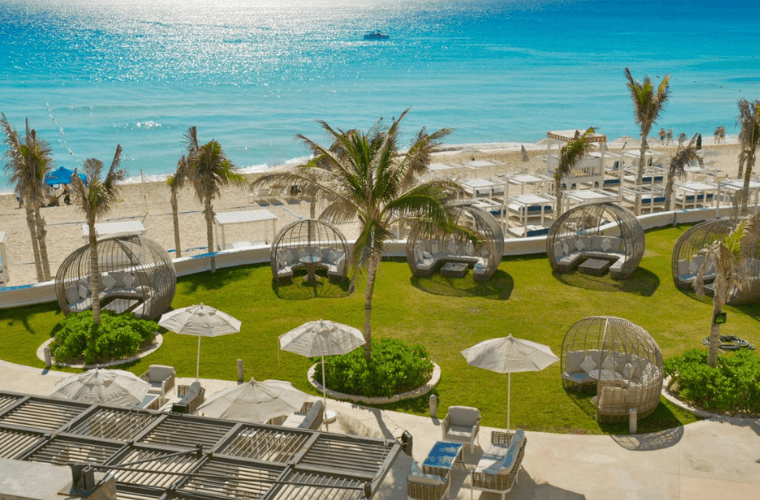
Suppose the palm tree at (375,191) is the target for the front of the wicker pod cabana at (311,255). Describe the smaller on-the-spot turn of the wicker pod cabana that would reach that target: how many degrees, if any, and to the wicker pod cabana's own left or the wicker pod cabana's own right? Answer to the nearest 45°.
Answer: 0° — it already faces it

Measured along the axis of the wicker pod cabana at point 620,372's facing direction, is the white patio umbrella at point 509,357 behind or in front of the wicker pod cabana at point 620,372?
in front

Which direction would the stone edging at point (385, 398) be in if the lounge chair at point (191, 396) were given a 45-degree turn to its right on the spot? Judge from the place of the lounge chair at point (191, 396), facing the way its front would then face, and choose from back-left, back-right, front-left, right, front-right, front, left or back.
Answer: back

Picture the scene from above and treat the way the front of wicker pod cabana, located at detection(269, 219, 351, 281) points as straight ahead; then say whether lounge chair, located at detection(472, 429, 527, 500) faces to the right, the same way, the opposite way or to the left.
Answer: to the right

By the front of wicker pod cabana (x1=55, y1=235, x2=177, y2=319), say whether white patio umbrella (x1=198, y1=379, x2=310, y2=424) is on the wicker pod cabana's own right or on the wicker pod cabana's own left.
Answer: on the wicker pod cabana's own left

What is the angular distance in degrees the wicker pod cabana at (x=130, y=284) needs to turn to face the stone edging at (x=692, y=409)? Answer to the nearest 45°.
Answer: approximately 90° to its left

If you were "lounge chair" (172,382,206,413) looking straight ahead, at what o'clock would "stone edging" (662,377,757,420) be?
The stone edging is roughly at 8 o'clock from the lounge chair.

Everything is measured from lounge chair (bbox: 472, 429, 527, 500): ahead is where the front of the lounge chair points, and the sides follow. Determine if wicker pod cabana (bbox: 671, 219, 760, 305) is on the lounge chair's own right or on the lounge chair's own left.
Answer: on the lounge chair's own right

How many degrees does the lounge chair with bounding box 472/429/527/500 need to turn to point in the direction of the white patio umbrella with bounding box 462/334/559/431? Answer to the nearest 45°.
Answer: approximately 90° to its right

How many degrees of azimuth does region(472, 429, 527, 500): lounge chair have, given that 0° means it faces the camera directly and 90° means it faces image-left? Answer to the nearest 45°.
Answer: approximately 90°

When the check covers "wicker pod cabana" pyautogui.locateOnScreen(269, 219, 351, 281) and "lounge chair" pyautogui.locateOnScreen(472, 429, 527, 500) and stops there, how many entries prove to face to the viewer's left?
1

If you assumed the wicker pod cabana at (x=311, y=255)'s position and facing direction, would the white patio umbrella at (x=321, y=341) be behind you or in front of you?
in front

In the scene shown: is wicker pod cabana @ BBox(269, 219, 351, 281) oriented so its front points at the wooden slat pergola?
yes
